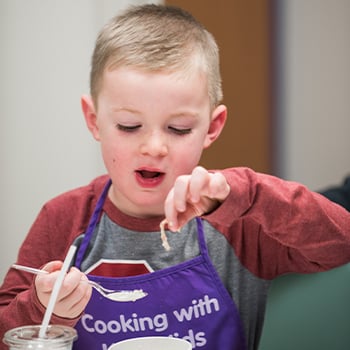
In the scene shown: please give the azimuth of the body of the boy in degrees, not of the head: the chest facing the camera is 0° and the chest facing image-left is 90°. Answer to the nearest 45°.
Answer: approximately 0°

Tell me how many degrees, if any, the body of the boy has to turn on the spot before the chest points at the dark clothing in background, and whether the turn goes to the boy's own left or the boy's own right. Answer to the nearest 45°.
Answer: approximately 135° to the boy's own left
